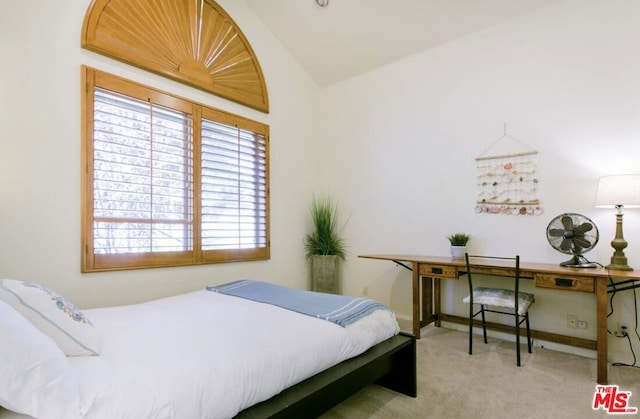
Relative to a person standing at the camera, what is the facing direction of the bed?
facing away from the viewer and to the right of the viewer

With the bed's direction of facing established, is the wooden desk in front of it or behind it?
in front

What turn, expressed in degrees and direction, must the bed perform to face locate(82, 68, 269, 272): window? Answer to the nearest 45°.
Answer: approximately 45° to its left

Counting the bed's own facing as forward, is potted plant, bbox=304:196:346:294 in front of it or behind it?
in front
